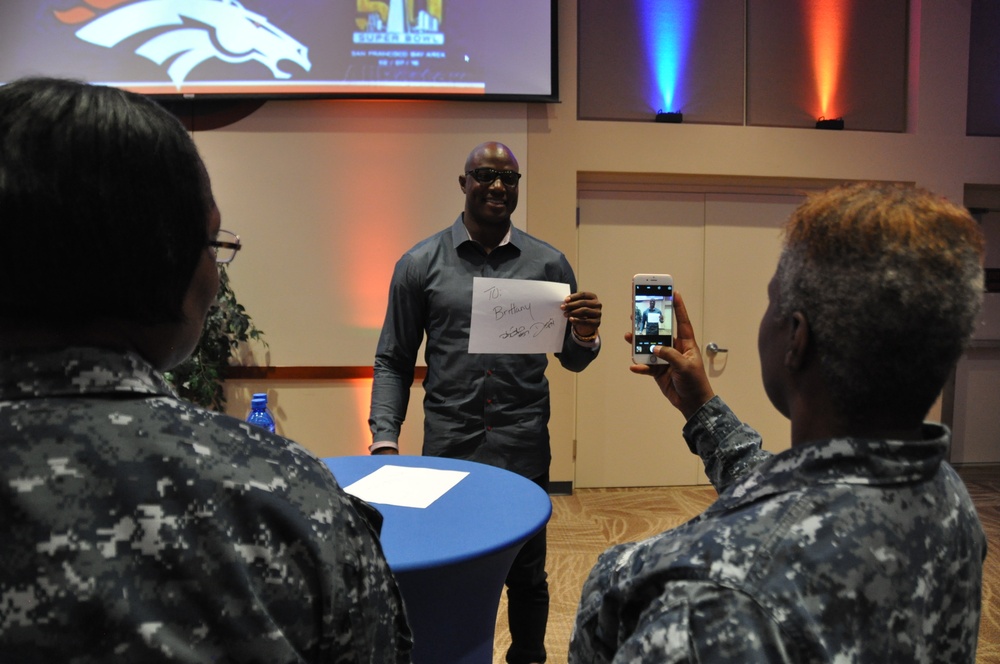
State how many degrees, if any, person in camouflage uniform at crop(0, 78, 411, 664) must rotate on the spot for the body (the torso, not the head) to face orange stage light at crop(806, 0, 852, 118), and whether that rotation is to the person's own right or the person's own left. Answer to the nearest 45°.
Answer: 0° — they already face it

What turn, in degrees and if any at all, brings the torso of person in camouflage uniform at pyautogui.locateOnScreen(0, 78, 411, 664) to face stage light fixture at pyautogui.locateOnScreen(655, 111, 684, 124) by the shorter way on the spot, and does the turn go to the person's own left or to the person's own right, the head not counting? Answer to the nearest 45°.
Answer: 0° — they already face it

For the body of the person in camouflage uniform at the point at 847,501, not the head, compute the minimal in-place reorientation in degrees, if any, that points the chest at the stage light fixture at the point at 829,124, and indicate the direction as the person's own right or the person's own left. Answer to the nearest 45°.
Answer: approximately 45° to the person's own right

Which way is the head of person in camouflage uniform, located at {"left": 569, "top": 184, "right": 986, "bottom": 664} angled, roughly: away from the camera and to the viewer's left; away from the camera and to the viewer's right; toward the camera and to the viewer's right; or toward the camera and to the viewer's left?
away from the camera and to the viewer's left

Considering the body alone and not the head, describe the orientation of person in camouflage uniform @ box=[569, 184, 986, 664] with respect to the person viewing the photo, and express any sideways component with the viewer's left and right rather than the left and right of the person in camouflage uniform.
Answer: facing away from the viewer and to the left of the viewer

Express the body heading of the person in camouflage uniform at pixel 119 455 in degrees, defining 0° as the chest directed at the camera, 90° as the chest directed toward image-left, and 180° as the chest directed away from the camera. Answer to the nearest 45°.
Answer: approximately 225°

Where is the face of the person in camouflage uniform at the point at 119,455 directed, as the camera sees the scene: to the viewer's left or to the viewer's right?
to the viewer's right
